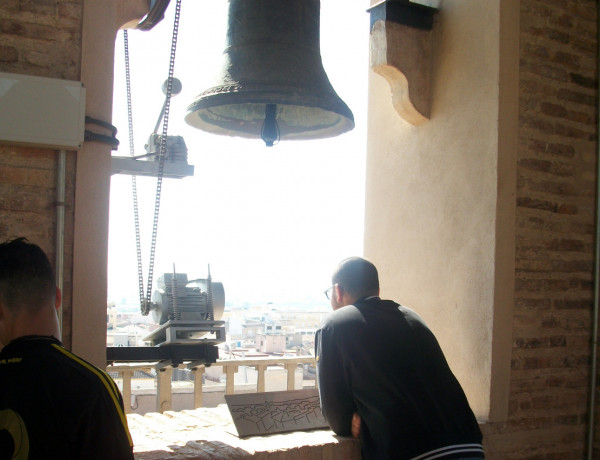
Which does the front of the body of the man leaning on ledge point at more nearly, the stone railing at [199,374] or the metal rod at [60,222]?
the stone railing

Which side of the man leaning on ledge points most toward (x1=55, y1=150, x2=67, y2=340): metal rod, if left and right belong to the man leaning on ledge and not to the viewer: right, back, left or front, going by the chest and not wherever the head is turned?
left

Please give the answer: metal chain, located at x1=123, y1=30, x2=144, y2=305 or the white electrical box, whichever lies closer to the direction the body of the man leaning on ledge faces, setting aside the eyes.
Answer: the metal chain

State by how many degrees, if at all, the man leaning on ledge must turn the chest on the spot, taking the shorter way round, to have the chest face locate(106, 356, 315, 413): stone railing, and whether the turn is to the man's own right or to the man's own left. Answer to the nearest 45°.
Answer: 0° — they already face it

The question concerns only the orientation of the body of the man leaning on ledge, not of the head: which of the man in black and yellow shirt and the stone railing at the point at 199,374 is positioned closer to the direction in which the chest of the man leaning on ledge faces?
the stone railing

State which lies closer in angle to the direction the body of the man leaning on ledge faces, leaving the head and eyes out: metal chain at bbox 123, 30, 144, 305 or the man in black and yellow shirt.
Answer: the metal chain

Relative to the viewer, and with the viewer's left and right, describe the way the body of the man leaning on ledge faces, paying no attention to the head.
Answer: facing away from the viewer and to the left of the viewer

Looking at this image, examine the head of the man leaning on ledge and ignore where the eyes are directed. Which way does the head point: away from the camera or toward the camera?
away from the camera

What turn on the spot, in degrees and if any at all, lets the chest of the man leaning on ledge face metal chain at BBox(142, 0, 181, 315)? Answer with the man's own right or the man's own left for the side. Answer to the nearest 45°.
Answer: approximately 45° to the man's own left

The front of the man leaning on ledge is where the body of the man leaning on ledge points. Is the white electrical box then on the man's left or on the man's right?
on the man's left
